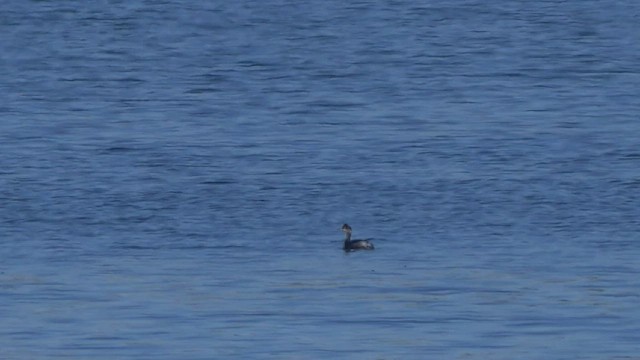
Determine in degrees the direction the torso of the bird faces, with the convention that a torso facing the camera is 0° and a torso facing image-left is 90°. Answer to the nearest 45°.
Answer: approximately 90°
